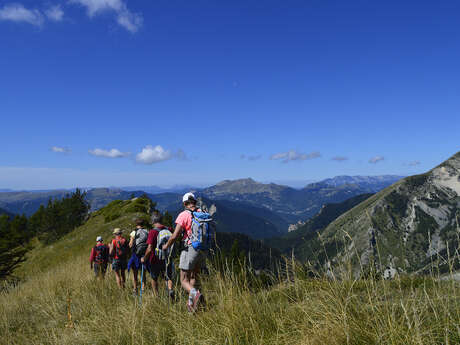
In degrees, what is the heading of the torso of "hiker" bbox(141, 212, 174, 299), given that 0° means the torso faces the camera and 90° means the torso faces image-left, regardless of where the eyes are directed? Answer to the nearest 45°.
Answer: approximately 135°

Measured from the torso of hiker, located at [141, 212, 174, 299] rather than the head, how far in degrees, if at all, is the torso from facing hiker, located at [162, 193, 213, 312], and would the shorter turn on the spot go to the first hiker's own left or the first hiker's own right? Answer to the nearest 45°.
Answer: approximately 135° to the first hiker's own left

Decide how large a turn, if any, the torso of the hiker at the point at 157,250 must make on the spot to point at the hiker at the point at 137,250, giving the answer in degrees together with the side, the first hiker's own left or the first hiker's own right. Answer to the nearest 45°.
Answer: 0° — they already face them

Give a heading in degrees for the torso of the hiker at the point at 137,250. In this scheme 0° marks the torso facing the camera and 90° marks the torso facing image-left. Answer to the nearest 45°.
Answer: approximately 135°

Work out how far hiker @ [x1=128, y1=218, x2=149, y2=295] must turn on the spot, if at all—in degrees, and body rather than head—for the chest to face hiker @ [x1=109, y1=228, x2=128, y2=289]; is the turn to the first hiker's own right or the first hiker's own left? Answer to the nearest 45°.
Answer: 0° — they already face them
